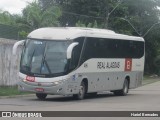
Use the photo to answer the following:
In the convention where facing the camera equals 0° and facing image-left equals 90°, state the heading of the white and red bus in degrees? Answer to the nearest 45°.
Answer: approximately 45°
